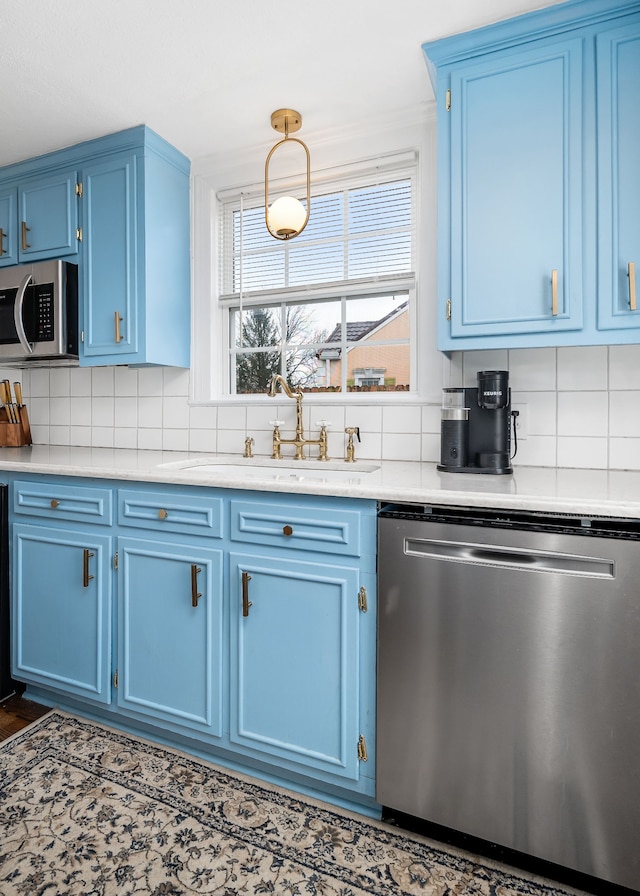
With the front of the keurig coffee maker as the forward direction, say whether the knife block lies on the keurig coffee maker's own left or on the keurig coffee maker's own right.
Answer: on the keurig coffee maker's own right

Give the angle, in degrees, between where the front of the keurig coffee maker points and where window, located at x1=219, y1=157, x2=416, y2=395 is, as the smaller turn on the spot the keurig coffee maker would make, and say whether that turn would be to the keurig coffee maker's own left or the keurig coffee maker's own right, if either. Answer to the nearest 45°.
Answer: approximately 135° to the keurig coffee maker's own right

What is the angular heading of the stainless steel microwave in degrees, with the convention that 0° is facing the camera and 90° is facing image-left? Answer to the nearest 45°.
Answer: approximately 45°

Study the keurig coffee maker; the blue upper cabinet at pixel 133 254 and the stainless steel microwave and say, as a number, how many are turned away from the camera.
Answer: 0

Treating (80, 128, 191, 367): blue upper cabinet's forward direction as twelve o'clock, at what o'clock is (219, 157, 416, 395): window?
The window is roughly at 8 o'clock from the blue upper cabinet.

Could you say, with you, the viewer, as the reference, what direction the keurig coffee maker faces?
facing the viewer

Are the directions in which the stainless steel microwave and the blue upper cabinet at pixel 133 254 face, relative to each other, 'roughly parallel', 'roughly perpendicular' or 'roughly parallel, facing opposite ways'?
roughly parallel

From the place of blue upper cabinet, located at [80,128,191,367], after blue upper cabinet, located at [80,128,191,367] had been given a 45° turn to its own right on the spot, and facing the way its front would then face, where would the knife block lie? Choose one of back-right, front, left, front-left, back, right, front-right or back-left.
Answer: front-right

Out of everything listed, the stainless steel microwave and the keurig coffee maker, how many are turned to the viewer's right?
0

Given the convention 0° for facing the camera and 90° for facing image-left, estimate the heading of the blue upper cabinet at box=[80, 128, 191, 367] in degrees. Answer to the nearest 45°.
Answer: approximately 45°

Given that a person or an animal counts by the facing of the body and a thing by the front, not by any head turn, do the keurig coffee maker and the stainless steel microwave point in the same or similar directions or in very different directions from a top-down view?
same or similar directions
